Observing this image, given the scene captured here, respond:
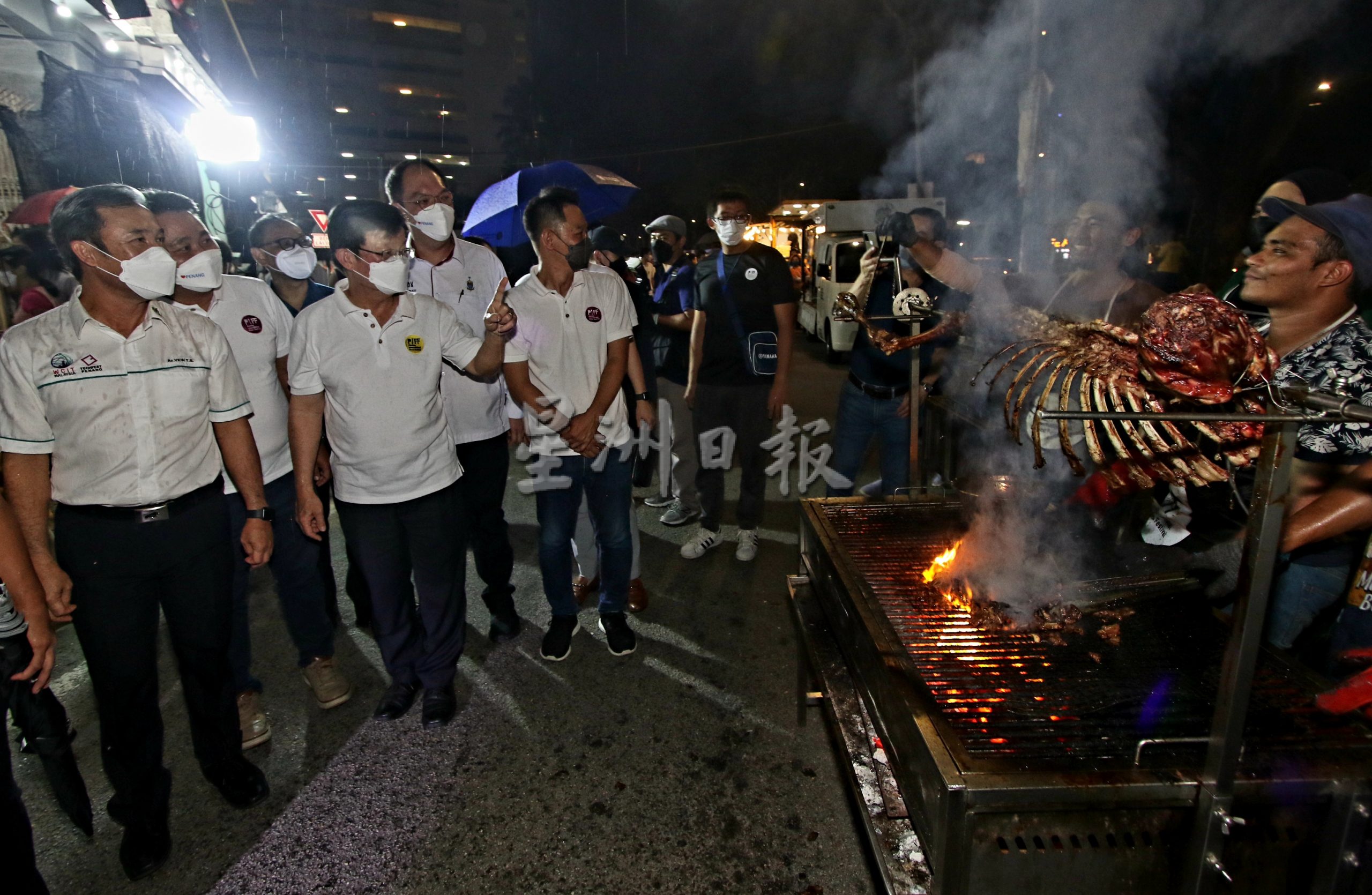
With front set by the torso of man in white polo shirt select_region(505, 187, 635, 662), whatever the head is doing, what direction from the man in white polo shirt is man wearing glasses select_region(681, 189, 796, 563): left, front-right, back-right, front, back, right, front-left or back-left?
back-left

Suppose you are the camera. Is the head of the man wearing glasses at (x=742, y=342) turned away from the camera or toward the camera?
toward the camera

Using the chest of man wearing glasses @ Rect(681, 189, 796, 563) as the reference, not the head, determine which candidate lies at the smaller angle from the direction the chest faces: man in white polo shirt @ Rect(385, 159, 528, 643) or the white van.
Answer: the man in white polo shirt

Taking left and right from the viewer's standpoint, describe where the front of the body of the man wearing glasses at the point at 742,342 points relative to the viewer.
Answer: facing the viewer

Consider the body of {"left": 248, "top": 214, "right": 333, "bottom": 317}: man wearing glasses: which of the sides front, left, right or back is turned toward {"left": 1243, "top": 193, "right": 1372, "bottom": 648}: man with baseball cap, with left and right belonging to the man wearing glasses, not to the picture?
front

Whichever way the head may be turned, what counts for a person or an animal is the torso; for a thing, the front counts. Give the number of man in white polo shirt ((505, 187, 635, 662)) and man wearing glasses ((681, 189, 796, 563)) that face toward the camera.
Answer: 2

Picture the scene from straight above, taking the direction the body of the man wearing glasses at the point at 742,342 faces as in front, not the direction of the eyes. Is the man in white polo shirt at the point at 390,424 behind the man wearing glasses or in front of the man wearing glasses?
in front

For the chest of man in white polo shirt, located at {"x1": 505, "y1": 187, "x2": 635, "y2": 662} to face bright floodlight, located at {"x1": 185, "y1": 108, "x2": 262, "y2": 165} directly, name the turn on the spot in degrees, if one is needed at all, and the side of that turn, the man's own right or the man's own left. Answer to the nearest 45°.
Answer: approximately 135° to the man's own right

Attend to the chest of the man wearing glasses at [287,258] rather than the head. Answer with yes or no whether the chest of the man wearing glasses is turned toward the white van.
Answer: no

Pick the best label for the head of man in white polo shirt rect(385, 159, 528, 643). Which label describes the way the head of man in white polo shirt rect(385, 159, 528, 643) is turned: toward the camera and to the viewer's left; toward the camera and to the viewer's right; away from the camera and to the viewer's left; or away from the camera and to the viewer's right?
toward the camera and to the viewer's right

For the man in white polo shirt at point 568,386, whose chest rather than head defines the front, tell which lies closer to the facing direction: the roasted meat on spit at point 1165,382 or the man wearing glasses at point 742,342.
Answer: the roasted meat on spit

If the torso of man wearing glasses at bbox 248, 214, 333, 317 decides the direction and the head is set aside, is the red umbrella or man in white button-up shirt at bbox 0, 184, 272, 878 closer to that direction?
the man in white button-up shirt

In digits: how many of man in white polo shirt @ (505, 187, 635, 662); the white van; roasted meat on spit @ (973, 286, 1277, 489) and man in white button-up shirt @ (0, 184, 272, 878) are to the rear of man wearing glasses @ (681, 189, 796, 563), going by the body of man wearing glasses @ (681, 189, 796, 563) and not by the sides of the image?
1

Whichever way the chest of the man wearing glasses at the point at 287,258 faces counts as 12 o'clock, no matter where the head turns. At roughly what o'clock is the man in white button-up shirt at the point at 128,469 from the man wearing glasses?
The man in white button-up shirt is roughly at 2 o'clock from the man wearing glasses.

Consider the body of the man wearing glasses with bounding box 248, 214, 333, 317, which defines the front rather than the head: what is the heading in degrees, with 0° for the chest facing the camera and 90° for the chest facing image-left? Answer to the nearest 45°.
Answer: approximately 315°

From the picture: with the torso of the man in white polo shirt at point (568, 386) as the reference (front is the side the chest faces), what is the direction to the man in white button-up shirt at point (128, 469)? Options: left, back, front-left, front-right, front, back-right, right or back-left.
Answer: front-right
